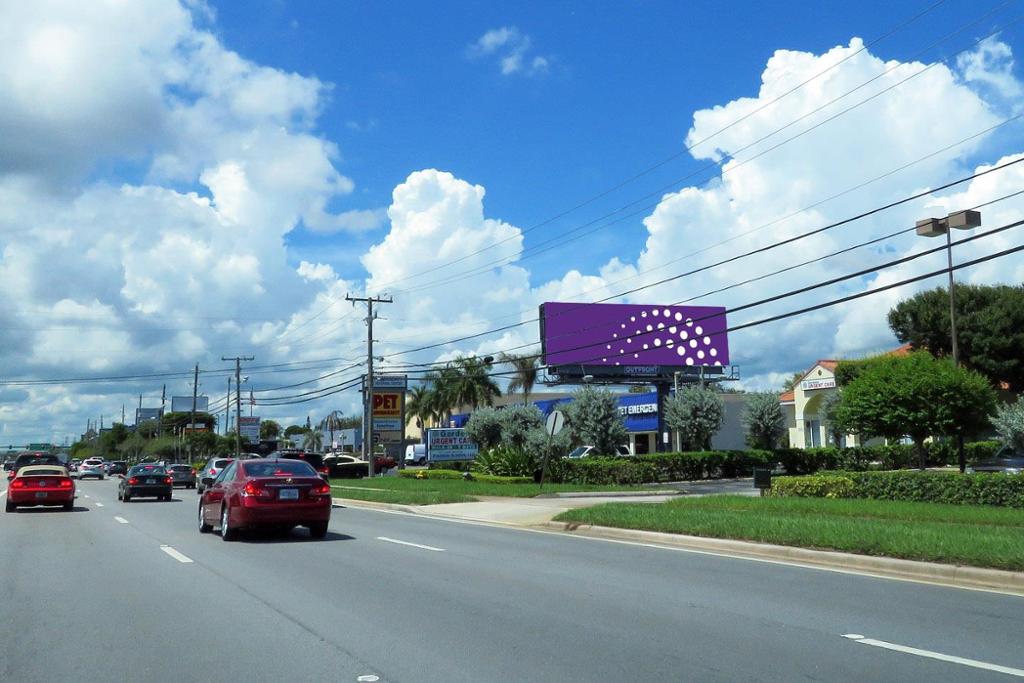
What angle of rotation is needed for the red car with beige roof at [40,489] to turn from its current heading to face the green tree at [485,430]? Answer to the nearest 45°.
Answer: approximately 45° to its right

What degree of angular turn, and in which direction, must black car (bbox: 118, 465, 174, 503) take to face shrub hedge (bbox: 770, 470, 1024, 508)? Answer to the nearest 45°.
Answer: approximately 135° to its right

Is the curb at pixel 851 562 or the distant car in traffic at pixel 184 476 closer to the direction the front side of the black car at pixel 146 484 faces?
the distant car in traffic

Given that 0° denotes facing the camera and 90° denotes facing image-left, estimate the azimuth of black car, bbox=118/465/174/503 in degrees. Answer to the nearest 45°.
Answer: approximately 180°

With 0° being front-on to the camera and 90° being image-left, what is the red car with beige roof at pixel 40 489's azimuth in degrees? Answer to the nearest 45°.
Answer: approximately 180°

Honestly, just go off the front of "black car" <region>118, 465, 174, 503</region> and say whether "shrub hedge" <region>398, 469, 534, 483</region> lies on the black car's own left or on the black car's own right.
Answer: on the black car's own right

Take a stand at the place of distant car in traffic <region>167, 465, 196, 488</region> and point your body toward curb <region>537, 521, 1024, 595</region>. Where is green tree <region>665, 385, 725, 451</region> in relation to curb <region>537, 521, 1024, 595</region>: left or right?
left

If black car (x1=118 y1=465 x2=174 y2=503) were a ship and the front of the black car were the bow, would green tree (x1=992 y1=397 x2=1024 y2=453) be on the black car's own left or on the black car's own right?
on the black car's own right
